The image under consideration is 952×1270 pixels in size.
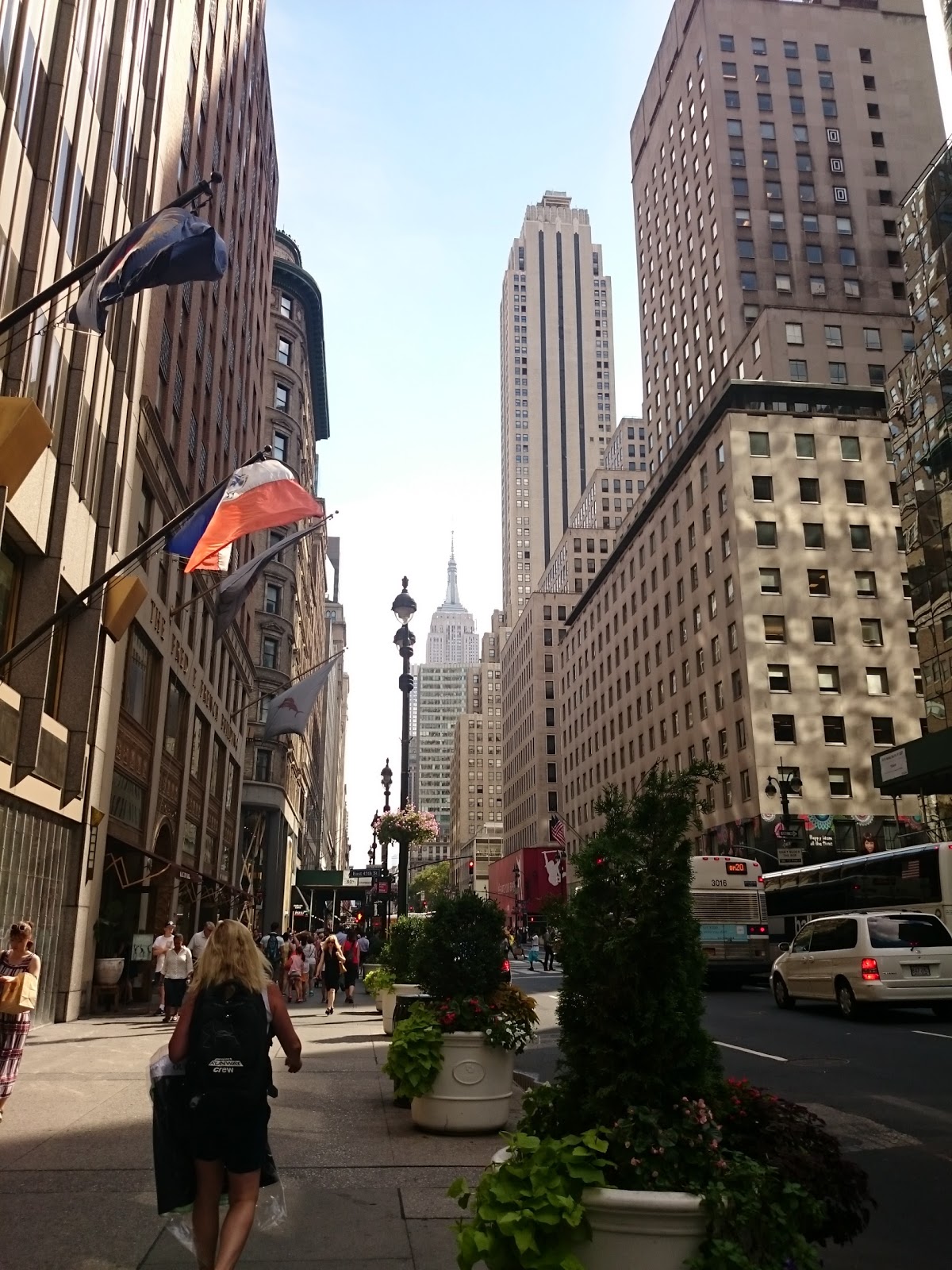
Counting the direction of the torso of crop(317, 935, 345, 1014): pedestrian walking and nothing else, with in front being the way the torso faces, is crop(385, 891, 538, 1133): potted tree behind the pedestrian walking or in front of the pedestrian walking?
in front

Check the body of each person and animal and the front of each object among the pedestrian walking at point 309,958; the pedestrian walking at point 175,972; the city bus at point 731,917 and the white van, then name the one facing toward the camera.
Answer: the pedestrian walking at point 175,972

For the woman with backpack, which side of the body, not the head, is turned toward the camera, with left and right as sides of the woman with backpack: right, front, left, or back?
back

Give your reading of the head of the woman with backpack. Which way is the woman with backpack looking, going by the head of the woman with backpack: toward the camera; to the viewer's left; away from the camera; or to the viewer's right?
away from the camera

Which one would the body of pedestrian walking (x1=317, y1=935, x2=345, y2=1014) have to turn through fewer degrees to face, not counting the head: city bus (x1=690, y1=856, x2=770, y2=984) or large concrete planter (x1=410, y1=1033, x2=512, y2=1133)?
the large concrete planter

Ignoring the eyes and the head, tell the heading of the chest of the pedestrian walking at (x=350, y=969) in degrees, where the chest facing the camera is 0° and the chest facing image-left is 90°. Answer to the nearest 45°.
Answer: approximately 180°

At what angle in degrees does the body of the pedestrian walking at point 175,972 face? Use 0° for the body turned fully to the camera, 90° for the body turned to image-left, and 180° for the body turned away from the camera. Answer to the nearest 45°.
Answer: approximately 0°

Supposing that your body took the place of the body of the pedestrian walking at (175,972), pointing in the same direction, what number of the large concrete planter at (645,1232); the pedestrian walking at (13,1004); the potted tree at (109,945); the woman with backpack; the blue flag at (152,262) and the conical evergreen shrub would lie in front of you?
5

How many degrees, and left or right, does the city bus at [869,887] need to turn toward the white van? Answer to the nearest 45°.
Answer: approximately 135° to its left

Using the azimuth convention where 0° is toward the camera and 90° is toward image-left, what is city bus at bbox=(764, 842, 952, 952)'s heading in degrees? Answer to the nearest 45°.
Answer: approximately 135°
